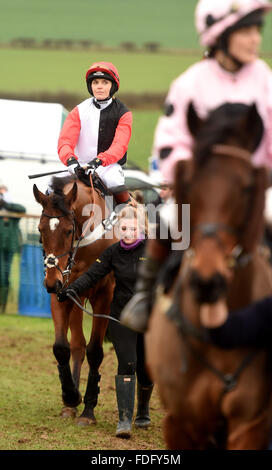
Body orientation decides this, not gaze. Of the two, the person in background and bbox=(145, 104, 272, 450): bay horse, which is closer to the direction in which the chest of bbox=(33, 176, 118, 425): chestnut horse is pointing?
the bay horse

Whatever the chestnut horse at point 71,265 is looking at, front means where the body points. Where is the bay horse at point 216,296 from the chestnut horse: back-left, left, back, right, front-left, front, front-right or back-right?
front-left

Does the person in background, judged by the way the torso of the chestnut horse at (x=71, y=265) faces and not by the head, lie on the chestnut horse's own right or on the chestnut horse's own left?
on the chestnut horse's own right

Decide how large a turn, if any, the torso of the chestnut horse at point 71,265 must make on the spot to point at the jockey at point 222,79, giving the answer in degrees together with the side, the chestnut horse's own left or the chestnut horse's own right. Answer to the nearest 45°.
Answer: approximately 45° to the chestnut horse's own left

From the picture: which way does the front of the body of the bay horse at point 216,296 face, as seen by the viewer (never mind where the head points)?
toward the camera

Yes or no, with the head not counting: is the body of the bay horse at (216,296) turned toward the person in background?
no

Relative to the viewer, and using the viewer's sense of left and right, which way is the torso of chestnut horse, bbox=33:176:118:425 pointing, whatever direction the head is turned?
facing the viewer and to the left of the viewer

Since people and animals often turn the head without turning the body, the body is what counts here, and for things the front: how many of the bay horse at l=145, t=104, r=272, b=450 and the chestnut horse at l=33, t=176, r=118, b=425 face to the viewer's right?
0
